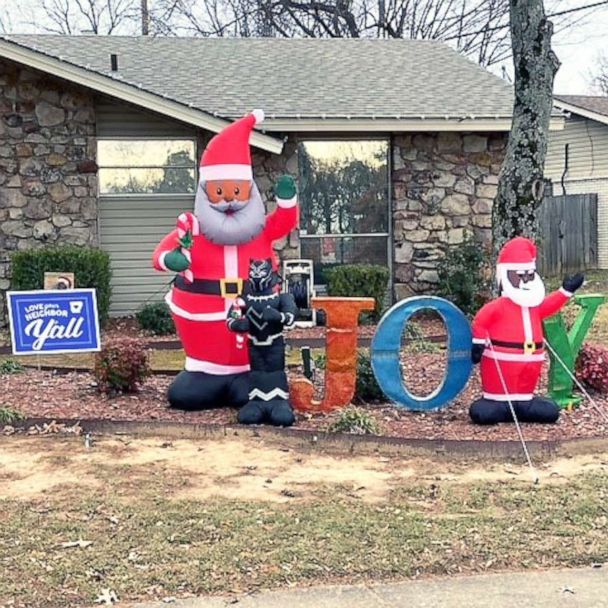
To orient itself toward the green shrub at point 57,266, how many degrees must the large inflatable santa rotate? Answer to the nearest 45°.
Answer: approximately 135° to its right

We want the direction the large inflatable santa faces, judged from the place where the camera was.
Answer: facing the viewer

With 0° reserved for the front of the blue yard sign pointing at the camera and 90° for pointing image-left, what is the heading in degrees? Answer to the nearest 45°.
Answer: approximately 0°

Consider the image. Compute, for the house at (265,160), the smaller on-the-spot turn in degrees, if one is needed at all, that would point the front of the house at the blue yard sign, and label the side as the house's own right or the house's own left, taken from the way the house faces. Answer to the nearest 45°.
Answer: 0° — it already faces it

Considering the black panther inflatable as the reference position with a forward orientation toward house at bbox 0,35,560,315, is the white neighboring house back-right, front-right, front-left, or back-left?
front-right

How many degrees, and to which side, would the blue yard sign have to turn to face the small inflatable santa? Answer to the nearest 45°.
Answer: approximately 45° to its left

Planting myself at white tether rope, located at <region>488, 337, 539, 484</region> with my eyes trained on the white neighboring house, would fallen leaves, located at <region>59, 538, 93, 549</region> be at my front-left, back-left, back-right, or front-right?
back-left

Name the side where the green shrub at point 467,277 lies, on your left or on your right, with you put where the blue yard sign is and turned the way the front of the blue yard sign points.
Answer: on your left

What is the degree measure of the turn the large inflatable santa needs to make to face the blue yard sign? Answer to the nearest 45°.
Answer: approximately 135° to its right

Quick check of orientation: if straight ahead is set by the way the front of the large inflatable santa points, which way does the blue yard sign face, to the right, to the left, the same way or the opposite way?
the same way

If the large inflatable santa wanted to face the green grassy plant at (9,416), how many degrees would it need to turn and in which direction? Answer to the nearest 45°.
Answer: approximately 90° to its right

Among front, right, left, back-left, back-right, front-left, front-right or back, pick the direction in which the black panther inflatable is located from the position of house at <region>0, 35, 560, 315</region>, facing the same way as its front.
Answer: front

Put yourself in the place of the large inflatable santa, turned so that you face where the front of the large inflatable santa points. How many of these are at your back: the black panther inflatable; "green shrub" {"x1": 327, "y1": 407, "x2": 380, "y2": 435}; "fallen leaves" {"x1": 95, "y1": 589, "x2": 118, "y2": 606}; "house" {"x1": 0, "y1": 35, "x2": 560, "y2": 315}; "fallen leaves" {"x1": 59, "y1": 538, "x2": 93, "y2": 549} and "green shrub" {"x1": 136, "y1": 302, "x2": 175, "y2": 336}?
2

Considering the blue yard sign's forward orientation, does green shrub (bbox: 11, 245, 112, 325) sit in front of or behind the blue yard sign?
behind

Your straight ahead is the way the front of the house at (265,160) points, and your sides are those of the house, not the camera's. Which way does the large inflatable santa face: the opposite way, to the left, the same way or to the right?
the same way

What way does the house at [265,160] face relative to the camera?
toward the camera

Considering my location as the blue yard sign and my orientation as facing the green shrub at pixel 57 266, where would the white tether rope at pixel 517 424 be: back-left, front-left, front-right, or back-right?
back-right

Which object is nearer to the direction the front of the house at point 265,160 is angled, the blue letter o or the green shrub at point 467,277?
the blue letter o

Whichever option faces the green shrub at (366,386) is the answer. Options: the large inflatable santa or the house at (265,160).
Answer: the house

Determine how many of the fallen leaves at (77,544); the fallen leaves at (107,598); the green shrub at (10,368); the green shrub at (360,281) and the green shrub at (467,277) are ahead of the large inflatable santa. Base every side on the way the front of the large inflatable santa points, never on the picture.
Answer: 2

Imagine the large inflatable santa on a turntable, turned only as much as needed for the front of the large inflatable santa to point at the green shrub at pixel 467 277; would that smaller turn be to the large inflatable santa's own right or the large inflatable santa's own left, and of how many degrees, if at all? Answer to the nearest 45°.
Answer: approximately 135° to the large inflatable santa's own left
